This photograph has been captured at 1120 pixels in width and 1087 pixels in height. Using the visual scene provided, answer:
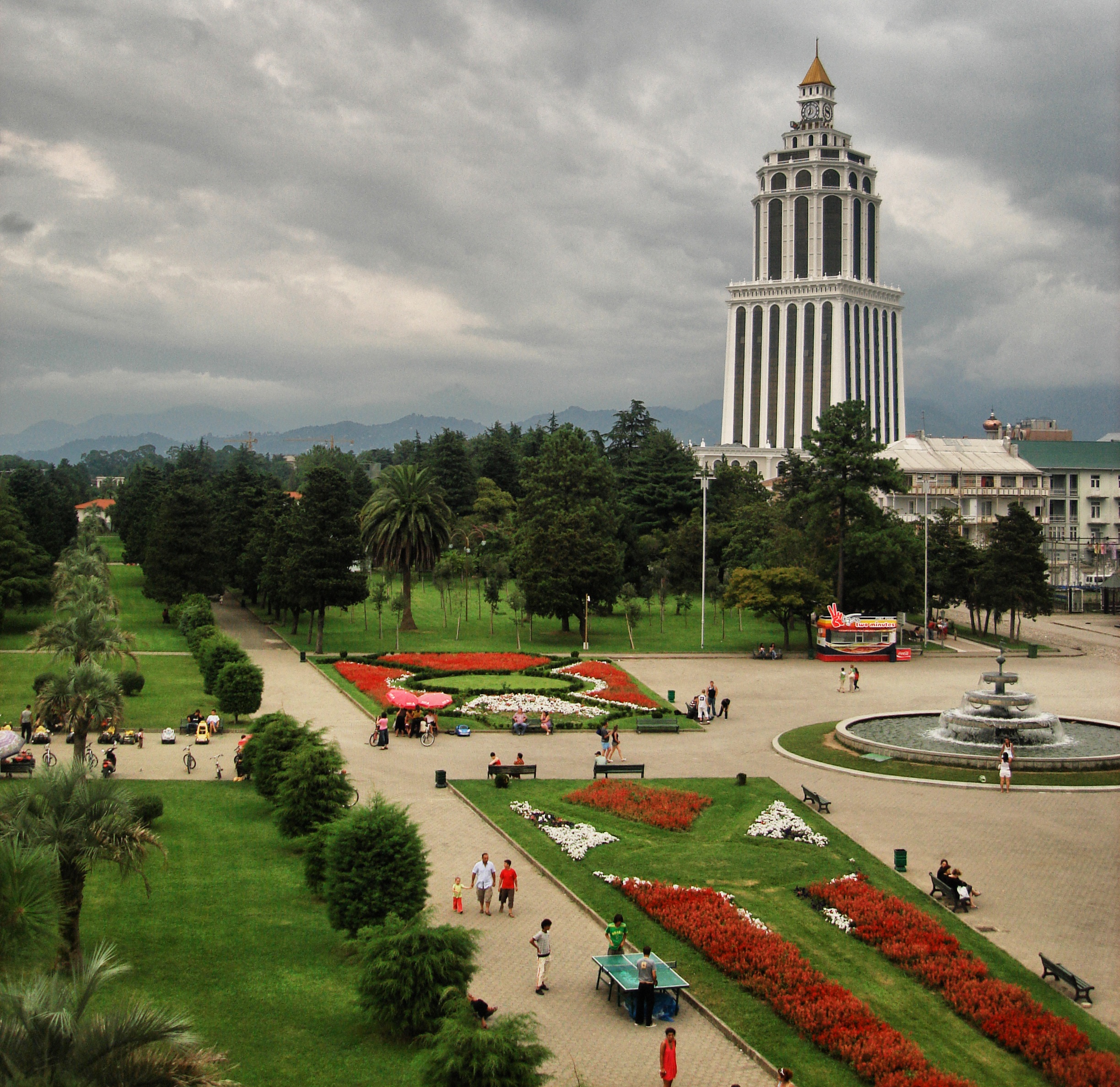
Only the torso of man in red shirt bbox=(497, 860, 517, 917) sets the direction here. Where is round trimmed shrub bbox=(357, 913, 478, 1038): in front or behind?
in front

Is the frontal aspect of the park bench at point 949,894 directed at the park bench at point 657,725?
no

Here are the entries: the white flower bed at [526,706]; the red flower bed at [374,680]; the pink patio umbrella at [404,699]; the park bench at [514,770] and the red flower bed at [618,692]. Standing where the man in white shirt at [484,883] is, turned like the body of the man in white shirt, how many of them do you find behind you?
5

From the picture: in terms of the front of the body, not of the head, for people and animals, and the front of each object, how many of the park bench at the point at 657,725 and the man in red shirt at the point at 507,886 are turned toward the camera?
2

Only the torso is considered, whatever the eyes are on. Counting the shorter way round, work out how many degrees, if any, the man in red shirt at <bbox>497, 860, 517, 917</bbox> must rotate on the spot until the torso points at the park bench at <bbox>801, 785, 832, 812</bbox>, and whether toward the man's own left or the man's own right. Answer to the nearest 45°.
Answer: approximately 135° to the man's own left

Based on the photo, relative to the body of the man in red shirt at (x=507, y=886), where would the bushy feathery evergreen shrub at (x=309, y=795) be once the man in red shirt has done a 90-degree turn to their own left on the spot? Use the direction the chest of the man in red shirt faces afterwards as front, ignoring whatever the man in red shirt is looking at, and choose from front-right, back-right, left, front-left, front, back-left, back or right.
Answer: back-left

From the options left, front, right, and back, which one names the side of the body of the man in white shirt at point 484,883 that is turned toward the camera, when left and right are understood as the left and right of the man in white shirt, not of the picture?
front

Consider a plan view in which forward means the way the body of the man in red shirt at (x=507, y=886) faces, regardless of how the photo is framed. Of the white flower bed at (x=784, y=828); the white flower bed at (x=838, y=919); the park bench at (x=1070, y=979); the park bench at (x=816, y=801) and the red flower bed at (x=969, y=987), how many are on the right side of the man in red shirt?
0

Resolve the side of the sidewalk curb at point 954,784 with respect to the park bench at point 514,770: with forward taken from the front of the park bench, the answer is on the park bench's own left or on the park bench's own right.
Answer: on the park bench's own right

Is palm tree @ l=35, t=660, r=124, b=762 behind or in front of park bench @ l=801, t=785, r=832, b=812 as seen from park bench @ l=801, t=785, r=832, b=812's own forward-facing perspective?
behind

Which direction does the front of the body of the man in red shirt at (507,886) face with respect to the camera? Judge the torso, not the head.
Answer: toward the camera

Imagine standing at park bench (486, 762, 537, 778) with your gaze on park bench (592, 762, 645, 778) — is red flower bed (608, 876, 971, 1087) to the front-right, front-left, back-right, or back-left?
front-right

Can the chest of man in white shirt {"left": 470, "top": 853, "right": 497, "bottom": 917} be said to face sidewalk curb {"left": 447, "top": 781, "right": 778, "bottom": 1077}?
no

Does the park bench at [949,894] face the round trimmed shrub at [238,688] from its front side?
no

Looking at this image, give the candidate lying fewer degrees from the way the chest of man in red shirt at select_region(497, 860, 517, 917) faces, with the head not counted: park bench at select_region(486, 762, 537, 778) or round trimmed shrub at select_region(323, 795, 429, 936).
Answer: the round trimmed shrub
